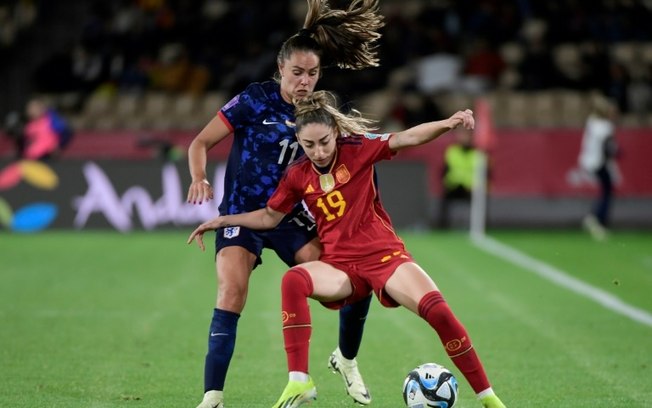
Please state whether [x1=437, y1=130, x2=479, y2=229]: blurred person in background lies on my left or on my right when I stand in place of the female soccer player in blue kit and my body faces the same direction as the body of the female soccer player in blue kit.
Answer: on my left

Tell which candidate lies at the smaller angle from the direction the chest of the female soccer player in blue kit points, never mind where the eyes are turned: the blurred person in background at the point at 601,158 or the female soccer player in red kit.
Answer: the female soccer player in red kit

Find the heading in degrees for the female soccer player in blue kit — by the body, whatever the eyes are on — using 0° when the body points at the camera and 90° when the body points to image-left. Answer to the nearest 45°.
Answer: approximately 315°

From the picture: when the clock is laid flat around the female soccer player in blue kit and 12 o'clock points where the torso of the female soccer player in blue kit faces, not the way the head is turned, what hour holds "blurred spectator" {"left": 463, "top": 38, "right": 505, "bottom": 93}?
The blurred spectator is roughly at 8 o'clock from the female soccer player in blue kit.

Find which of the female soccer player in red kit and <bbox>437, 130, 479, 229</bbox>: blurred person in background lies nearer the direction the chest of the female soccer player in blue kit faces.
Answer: the female soccer player in red kit

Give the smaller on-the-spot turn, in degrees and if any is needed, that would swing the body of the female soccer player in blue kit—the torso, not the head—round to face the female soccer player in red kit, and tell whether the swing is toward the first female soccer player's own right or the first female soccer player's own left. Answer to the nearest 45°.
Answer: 0° — they already face them

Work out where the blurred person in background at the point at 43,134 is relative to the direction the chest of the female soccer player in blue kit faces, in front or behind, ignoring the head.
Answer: behind
